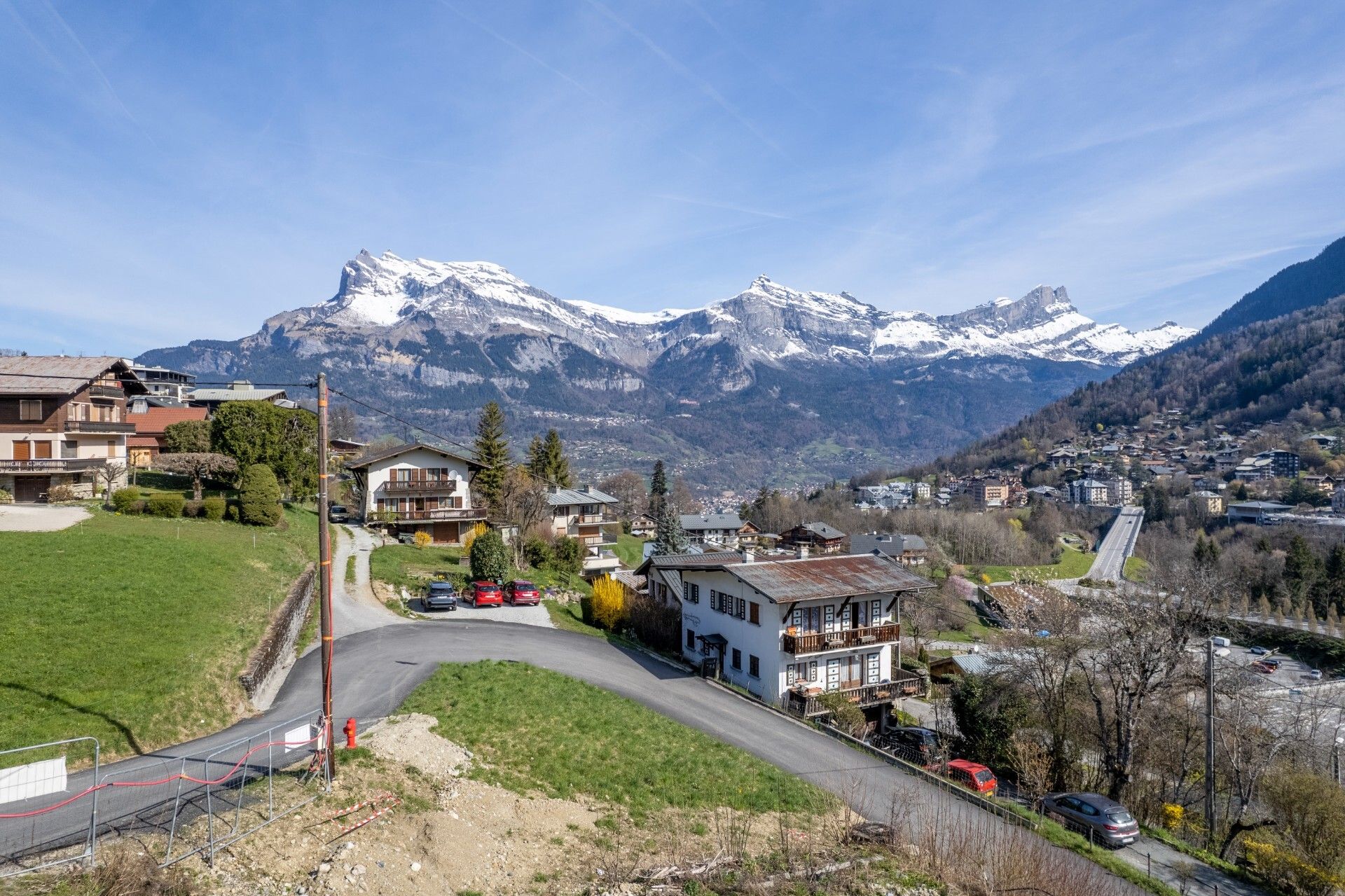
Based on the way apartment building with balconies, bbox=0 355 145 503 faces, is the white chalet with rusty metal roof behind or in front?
in front

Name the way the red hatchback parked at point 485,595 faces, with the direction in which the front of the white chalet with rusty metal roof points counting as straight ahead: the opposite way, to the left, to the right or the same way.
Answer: the opposite way

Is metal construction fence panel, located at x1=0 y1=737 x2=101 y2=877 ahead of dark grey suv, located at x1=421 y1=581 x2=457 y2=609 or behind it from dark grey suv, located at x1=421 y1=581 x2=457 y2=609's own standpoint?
behind

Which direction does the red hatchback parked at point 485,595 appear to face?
away from the camera

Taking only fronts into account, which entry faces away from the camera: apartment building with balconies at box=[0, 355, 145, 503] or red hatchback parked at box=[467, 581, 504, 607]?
the red hatchback parked

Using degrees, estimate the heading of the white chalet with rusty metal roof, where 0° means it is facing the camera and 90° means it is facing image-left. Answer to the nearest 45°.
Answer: approximately 315°

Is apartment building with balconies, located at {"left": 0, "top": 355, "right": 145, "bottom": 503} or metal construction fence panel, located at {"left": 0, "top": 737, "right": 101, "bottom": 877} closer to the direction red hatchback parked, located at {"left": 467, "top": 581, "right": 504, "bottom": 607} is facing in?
the apartment building with balconies

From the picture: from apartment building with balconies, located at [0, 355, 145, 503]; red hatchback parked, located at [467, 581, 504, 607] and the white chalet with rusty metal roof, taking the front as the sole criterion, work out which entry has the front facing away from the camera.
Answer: the red hatchback parked

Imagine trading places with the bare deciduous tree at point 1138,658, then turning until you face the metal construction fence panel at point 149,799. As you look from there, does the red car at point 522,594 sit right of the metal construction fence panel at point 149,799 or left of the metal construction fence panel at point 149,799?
right

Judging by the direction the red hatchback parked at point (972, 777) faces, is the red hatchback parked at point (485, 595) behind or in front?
in front

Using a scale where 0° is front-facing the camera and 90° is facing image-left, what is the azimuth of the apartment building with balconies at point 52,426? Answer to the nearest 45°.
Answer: approximately 315°

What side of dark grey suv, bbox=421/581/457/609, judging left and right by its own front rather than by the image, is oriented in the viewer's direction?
back
